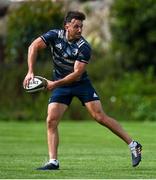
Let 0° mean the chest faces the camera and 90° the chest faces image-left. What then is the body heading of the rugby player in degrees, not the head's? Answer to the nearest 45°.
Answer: approximately 0°

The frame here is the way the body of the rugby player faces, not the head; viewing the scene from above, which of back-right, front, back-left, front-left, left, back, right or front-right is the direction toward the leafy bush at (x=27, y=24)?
back

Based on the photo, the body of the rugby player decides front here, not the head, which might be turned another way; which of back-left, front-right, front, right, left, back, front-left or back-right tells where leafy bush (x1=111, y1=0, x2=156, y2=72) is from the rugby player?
back
